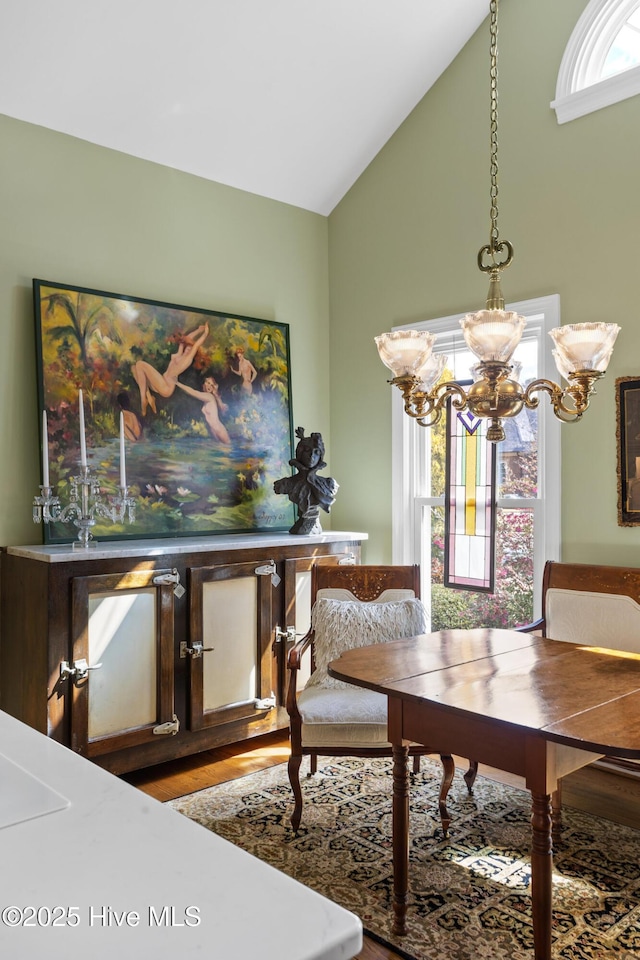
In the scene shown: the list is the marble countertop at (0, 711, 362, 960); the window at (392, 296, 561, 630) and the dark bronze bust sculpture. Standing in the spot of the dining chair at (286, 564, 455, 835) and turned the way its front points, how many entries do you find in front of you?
1

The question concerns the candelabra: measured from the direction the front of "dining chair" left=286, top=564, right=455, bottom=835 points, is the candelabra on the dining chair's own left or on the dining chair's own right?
on the dining chair's own right

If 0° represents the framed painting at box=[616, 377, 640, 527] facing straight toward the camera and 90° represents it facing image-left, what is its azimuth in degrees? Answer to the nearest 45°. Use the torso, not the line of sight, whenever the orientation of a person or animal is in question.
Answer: approximately 45°

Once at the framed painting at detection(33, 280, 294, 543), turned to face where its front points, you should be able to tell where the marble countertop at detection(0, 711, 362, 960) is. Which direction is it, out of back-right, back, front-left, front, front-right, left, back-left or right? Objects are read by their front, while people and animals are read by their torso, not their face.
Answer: front-right

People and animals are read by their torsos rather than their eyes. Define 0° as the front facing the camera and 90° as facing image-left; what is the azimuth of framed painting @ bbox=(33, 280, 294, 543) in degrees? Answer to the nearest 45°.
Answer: approximately 315°

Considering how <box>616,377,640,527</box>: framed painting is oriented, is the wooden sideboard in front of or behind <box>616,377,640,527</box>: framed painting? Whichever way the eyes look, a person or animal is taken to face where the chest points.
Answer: in front

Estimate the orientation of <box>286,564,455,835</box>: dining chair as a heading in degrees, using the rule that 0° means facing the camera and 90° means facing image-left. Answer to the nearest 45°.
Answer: approximately 0°

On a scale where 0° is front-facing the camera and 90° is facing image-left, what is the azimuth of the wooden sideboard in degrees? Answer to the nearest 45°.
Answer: approximately 315°

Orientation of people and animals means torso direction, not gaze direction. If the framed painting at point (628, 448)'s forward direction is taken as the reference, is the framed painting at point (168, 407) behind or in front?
in front

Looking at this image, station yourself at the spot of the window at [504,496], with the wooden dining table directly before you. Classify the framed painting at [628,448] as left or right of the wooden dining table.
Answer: left

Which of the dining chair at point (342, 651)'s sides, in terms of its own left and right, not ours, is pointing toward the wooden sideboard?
right

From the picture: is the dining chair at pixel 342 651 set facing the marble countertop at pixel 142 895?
yes
